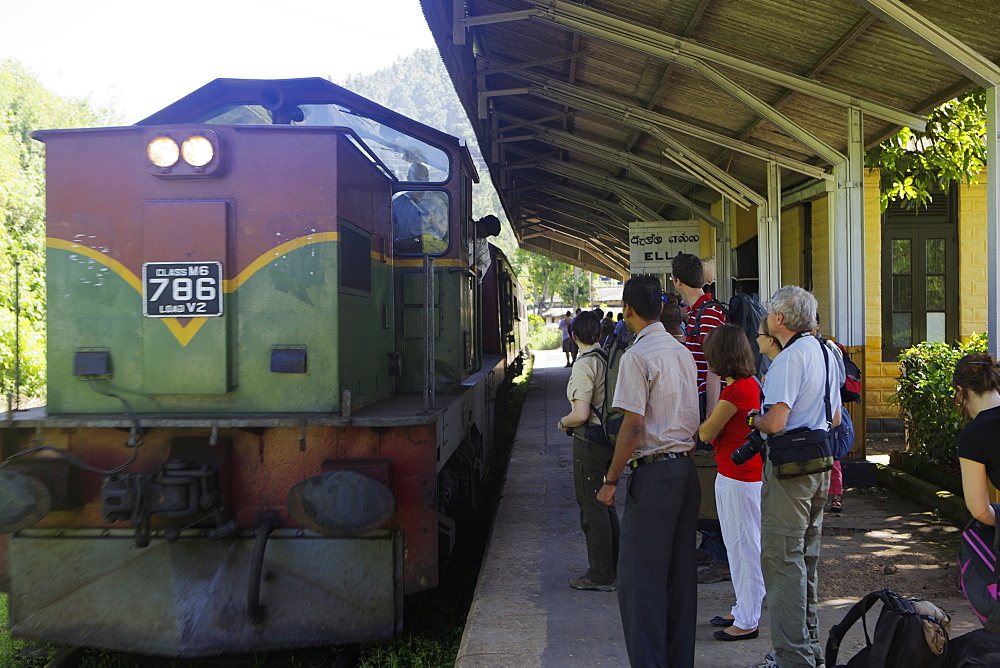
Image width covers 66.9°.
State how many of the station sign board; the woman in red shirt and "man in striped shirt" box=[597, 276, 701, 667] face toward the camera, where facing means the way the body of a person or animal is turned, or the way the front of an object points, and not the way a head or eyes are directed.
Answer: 1

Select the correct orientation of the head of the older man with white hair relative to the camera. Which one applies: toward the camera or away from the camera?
away from the camera

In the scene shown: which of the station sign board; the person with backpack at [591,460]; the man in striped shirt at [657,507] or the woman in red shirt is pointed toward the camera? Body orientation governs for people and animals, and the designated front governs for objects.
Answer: the station sign board

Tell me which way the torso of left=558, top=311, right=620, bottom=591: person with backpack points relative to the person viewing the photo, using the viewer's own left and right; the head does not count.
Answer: facing to the left of the viewer

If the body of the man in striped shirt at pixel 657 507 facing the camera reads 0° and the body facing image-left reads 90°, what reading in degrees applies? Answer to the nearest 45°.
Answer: approximately 135°

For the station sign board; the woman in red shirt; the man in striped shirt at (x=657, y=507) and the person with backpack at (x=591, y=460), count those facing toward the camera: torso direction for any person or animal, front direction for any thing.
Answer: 1

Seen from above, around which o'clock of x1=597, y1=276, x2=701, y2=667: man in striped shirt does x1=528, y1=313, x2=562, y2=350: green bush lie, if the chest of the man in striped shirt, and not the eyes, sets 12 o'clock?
The green bush is roughly at 1 o'clock from the man in striped shirt.

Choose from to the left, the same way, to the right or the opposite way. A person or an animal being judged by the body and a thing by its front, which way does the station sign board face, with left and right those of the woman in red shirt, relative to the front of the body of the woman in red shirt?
to the left

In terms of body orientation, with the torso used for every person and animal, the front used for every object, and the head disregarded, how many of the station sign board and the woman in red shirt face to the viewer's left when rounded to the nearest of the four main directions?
1

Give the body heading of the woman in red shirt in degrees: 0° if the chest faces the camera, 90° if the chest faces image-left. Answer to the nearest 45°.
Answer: approximately 90°

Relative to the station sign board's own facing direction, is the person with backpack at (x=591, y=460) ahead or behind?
ahead

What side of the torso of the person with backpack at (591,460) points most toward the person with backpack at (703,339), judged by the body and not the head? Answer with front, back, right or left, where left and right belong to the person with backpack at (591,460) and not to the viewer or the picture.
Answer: back

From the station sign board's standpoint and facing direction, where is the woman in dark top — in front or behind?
in front

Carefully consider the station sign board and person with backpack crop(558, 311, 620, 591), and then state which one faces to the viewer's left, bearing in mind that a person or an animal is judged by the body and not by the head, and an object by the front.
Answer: the person with backpack

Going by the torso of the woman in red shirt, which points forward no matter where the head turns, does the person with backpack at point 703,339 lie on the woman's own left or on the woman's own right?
on the woman's own right

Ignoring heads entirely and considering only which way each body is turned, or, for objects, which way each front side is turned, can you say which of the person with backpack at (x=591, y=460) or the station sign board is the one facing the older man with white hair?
the station sign board

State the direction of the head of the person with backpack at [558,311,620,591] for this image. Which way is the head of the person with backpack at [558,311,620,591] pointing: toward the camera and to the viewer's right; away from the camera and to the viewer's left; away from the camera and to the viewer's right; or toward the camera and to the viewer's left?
away from the camera and to the viewer's left

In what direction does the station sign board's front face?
toward the camera
